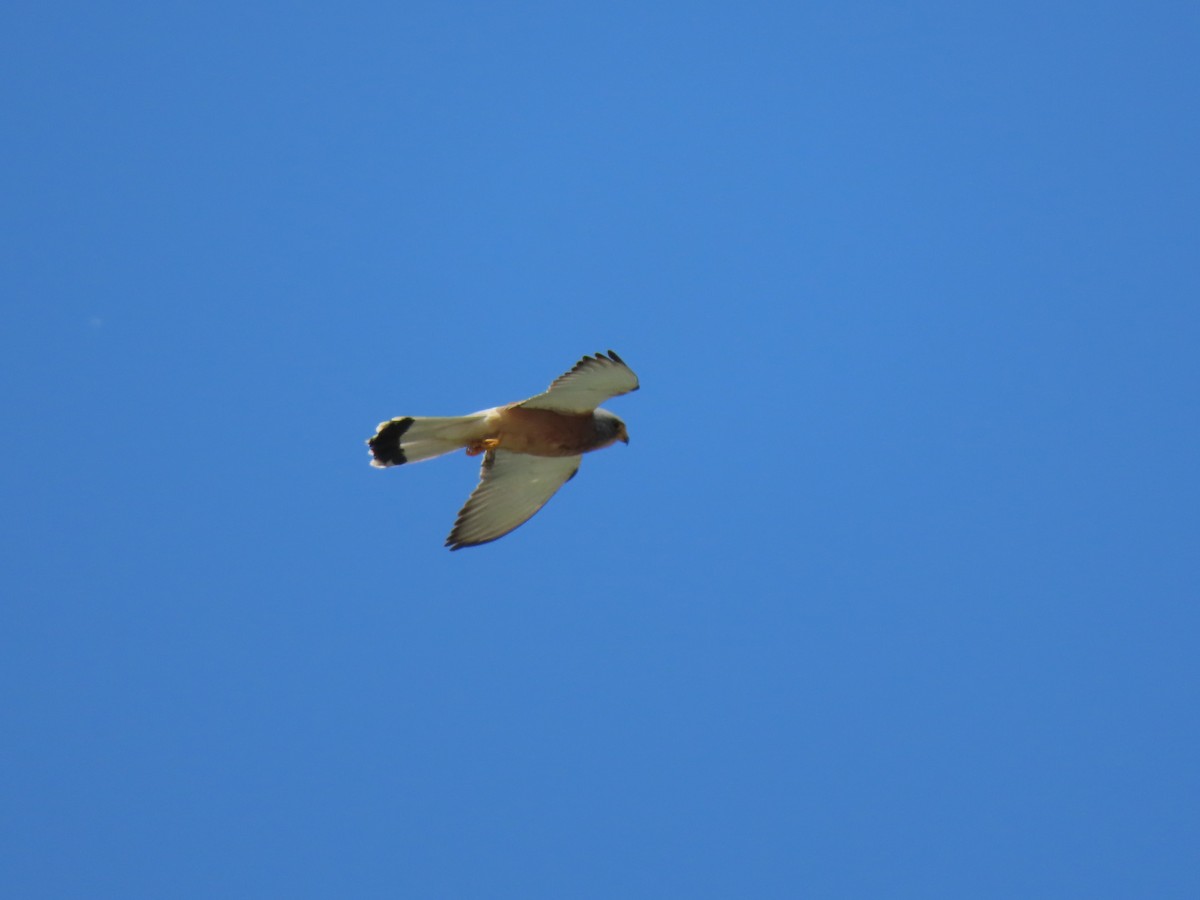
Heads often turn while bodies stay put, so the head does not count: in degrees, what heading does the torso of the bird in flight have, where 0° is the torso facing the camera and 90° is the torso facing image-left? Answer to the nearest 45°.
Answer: approximately 270°
